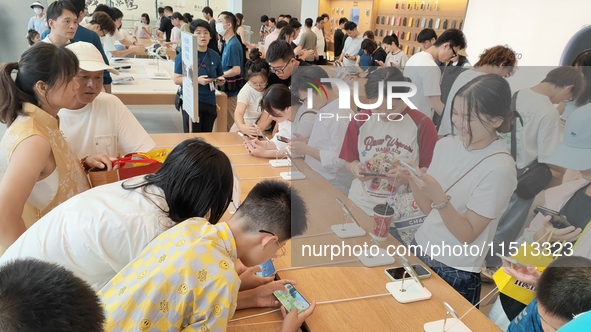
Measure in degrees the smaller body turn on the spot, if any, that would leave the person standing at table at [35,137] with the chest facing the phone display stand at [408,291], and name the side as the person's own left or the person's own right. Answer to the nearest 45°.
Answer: approximately 45° to the person's own right

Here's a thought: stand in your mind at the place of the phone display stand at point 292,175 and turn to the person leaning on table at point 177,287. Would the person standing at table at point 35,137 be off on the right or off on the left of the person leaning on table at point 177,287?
right

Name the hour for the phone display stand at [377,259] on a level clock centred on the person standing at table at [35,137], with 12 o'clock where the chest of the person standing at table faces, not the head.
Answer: The phone display stand is roughly at 1 o'clock from the person standing at table.

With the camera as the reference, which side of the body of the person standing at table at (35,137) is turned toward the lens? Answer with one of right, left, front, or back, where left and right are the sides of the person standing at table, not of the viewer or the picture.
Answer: right

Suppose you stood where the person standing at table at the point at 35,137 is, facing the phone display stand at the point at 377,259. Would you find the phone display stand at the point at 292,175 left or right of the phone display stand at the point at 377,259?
left

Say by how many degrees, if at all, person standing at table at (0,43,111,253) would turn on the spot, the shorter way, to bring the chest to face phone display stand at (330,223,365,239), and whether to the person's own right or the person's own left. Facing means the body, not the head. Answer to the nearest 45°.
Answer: approximately 45° to the person's own right
